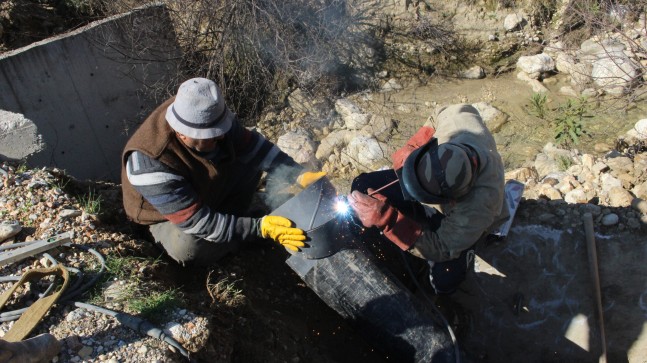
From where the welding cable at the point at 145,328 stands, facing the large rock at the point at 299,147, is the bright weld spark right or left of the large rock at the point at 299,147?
right

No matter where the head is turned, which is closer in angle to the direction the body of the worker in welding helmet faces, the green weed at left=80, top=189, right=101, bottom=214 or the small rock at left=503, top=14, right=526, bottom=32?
the green weed

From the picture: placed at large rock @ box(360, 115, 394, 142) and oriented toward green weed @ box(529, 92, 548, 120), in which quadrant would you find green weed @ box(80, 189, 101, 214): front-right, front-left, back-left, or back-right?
back-right

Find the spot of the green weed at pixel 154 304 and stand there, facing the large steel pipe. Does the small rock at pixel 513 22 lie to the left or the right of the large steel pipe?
left

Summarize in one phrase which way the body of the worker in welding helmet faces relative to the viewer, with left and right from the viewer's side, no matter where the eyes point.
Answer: facing to the left of the viewer

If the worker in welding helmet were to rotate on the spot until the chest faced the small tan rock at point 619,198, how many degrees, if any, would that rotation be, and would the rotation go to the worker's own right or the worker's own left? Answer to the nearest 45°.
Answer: approximately 135° to the worker's own right

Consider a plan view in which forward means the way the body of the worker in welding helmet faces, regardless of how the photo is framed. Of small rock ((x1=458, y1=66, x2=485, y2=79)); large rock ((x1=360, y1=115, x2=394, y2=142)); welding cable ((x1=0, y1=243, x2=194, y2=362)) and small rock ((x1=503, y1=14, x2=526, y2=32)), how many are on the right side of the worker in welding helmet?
3

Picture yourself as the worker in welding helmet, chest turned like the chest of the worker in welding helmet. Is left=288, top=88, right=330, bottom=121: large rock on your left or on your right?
on your right

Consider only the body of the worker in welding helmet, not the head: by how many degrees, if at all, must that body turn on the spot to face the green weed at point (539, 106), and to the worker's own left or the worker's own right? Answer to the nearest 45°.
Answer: approximately 90° to the worker's own right

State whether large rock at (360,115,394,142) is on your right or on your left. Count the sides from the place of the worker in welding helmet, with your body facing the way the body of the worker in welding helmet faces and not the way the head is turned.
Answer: on your right

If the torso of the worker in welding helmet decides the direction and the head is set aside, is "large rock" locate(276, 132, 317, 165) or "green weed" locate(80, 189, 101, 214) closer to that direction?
the green weed

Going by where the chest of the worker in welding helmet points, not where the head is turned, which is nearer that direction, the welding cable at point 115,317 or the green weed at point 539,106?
the welding cable

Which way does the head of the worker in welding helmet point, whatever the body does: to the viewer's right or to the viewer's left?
to the viewer's left

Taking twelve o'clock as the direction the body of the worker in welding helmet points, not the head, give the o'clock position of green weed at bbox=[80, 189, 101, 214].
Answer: The green weed is roughly at 12 o'clock from the worker in welding helmet.

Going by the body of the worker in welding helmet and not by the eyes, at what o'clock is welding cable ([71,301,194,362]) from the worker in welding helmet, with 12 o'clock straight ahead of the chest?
The welding cable is roughly at 11 o'clock from the worker in welding helmet.

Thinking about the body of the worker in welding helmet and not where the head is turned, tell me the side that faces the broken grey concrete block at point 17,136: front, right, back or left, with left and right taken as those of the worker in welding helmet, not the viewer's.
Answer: front

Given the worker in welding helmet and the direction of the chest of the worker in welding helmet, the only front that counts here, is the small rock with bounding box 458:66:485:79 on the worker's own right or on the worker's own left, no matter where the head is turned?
on the worker's own right

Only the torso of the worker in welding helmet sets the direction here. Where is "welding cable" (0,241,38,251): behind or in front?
in front
